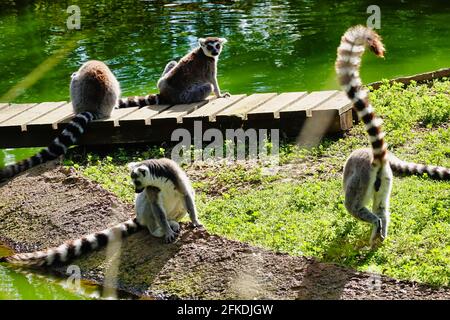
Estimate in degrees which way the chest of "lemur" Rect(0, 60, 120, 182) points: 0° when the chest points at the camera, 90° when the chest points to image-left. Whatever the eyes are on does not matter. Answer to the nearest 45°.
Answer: approximately 180°

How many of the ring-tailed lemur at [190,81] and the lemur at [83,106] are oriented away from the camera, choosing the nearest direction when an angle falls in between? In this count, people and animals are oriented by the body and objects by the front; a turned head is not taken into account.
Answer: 1

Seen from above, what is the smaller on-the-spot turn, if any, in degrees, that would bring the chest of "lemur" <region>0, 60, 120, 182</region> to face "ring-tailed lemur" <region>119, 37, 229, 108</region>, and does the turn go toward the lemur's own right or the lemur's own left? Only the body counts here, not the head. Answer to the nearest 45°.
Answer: approximately 90° to the lemur's own right

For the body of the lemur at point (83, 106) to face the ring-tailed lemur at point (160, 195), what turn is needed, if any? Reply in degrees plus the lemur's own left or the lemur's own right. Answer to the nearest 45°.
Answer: approximately 180°

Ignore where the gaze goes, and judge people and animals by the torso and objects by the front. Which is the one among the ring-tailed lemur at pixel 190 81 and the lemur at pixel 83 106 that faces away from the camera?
the lemur

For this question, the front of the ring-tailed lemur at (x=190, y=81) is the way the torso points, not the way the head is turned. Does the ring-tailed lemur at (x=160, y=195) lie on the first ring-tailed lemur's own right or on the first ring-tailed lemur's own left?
on the first ring-tailed lemur's own right
